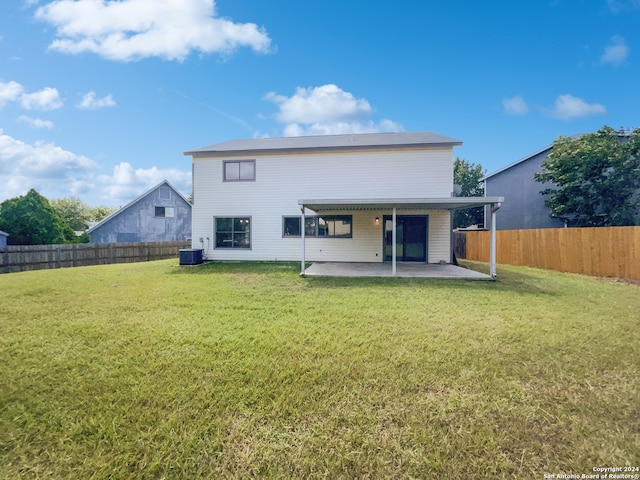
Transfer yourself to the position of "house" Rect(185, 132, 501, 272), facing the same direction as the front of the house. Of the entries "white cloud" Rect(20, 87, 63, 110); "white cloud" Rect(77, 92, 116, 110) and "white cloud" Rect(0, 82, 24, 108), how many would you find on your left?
3

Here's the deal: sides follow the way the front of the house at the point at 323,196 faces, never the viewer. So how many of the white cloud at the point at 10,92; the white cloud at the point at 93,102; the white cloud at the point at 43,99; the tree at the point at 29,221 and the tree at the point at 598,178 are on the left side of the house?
4

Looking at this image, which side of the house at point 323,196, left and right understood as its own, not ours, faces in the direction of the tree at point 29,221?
left

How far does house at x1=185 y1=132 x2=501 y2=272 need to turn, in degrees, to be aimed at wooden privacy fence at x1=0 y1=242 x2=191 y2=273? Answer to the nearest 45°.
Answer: approximately 90° to its left

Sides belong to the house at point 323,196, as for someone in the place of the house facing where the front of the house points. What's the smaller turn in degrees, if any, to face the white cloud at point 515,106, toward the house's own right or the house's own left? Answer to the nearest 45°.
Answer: approximately 45° to the house's own right

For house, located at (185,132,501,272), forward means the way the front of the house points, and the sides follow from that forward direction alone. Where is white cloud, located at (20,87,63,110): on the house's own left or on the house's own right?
on the house's own left

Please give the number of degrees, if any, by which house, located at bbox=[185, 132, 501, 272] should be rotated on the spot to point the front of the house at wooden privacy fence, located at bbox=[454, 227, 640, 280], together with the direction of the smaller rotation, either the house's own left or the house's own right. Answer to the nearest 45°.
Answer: approximately 90° to the house's own right

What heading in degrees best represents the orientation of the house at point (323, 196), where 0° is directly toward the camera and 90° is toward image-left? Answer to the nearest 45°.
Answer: approximately 180°

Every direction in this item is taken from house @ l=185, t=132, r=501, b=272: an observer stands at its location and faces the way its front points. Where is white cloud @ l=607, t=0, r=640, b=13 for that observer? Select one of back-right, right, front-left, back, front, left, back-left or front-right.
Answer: right
